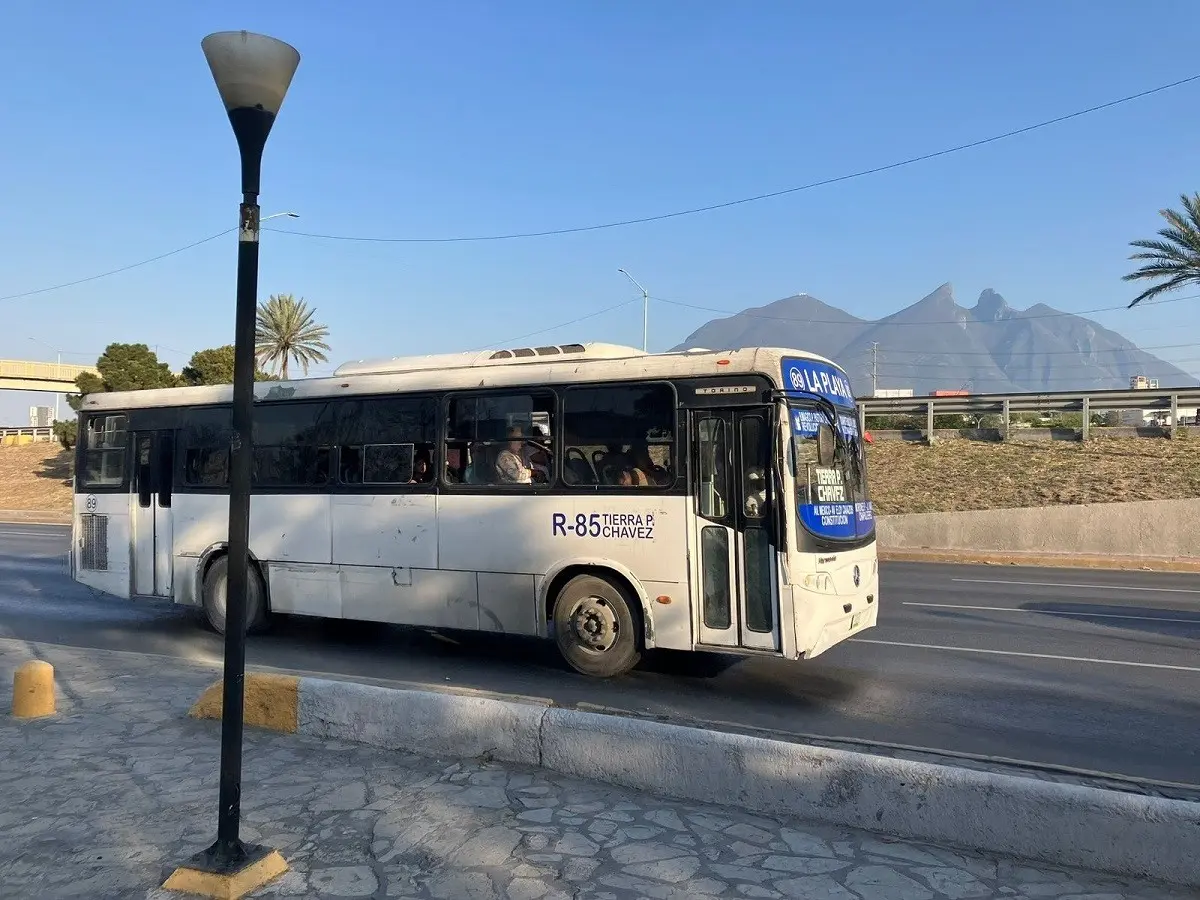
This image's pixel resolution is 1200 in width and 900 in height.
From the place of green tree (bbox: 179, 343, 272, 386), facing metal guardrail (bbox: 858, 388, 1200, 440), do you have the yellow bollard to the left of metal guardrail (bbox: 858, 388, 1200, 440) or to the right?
right

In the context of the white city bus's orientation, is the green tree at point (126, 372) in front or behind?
behind

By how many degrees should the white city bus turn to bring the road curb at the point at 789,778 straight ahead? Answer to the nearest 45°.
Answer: approximately 45° to its right

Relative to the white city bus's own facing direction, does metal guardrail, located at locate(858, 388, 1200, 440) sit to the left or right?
on its left

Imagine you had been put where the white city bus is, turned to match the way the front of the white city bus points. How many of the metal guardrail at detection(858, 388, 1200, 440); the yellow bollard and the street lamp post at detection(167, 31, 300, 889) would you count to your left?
1

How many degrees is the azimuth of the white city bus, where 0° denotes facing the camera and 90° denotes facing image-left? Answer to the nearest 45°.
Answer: approximately 315°

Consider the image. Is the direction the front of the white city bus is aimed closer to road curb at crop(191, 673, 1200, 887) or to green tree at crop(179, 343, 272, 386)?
the road curb

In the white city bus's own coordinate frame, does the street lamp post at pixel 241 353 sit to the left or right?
on its right

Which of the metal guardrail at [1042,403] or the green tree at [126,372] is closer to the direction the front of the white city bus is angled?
the metal guardrail

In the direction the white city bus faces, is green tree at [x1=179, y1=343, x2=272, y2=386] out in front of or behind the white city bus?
behind
